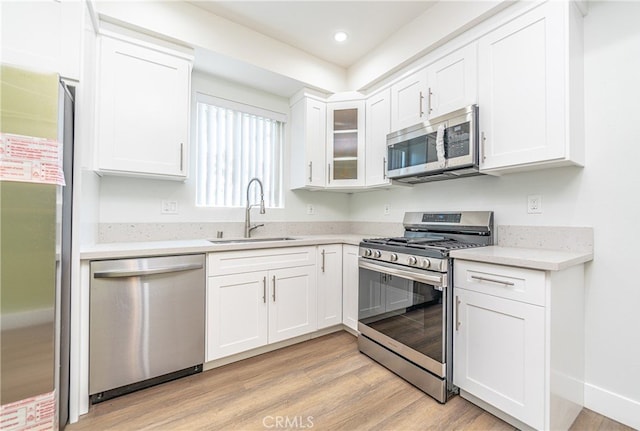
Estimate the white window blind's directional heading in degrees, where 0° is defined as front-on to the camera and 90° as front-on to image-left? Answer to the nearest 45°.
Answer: approximately 315°

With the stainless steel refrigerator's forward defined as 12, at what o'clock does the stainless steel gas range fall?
The stainless steel gas range is roughly at 10 o'clock from the stainless steel refrigerator.

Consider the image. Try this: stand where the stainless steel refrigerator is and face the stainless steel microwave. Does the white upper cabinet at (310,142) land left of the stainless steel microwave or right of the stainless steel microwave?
left

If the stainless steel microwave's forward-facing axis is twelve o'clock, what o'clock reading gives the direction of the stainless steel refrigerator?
The stainless steel refrigerator is roughly at 12 o'clock from the stainless steel microwave.

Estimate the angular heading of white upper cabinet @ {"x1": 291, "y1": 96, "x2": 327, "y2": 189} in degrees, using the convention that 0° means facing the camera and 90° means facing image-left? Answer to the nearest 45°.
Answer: approximately 315°

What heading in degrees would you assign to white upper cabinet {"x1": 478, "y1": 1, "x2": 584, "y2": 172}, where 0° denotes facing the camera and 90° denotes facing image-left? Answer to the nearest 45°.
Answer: approximately 45°
